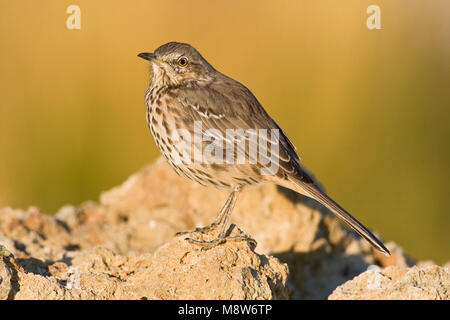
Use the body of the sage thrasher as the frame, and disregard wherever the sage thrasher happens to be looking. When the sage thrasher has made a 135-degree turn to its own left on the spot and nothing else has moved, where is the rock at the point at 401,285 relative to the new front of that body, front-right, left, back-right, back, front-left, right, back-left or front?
front

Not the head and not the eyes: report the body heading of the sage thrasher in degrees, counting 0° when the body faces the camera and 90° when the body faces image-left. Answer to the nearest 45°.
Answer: approximately 90°
